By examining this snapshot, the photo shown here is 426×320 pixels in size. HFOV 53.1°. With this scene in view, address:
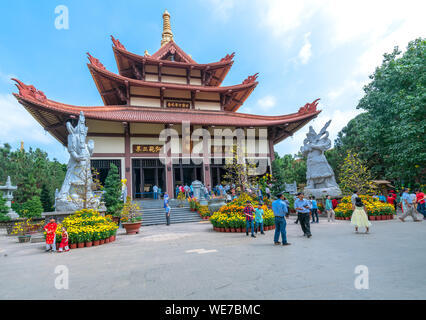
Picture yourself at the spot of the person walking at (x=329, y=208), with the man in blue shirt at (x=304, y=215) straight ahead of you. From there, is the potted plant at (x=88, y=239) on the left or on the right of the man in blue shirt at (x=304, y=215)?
right

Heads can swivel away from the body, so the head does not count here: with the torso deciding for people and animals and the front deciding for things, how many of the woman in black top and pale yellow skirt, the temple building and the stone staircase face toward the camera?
2

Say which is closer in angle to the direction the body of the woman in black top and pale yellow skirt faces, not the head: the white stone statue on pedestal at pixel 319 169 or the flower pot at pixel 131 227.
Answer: the white stone statue on pedestal

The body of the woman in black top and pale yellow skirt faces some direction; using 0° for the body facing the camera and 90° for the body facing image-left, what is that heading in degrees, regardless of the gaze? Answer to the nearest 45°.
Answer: approximately 180°

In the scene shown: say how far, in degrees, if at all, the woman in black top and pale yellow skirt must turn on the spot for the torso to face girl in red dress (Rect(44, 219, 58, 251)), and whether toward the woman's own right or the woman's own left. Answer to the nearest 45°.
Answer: approximately 135° to the woman's own left

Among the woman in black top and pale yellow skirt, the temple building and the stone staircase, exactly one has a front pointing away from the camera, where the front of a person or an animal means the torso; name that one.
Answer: the woman in black top and pale yellow skirt

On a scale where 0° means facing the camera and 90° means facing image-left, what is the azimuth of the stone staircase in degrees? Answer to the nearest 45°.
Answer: approximately 0°

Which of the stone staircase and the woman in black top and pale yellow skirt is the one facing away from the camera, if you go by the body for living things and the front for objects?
the woman in black top and pale yellow skirt

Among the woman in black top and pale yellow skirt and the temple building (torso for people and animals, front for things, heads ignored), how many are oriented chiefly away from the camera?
1

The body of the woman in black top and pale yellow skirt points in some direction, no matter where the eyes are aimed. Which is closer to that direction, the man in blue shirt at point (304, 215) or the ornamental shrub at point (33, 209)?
the ornamental shrub
